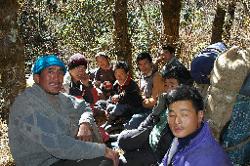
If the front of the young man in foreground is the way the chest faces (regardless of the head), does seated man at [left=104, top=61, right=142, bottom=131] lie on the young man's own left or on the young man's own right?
on the young man's own right

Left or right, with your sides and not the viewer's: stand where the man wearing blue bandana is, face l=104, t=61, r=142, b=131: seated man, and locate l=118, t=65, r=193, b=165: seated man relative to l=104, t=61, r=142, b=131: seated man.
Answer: right

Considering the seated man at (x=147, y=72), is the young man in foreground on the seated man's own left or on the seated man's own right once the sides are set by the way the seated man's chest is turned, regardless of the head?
on the seated man's own left

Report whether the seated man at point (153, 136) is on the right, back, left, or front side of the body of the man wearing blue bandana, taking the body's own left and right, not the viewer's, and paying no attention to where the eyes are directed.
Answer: left

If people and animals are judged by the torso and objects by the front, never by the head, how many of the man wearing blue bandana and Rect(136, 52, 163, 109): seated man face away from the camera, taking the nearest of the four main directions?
0

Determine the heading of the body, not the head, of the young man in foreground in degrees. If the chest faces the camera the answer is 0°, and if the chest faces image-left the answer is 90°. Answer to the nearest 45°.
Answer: approximately 45°

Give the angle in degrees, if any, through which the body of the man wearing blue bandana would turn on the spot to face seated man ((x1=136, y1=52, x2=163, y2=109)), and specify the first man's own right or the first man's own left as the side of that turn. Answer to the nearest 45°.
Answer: approximately 90° to the first man's own left

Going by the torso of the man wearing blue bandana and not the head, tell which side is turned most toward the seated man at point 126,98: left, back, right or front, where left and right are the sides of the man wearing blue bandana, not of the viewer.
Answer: left

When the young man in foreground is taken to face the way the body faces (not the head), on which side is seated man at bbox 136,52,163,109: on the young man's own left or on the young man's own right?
on the young man's own right

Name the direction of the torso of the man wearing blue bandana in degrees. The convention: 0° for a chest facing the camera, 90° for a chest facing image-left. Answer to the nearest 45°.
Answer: approximately 315°

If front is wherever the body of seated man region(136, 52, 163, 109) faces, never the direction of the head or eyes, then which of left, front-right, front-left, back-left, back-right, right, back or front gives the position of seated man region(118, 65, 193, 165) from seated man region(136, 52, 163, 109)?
front-left
